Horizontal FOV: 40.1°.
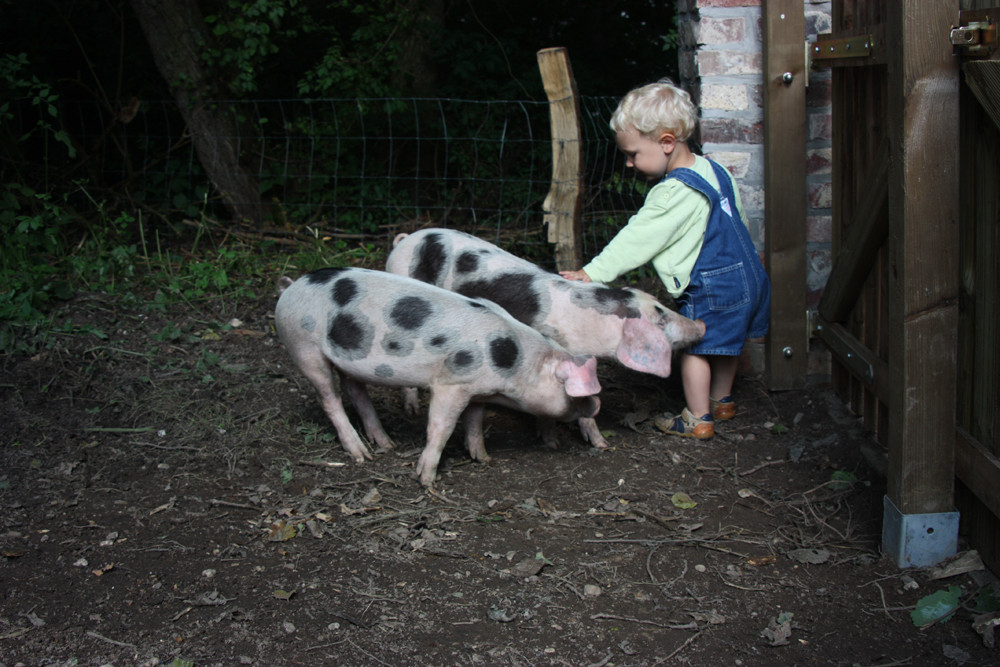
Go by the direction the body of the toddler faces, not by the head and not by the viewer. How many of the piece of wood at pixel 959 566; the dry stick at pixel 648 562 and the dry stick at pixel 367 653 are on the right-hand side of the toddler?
0

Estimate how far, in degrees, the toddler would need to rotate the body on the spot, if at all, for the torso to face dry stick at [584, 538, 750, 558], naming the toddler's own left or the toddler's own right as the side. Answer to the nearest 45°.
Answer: approximately 90° to the toddler's own left

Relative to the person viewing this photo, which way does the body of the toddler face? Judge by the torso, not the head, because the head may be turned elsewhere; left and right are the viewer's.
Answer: facing to the left of the viewer

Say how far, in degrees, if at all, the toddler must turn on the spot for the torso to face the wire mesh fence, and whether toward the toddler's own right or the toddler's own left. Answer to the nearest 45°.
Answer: approximately 45° to the toddler's own right

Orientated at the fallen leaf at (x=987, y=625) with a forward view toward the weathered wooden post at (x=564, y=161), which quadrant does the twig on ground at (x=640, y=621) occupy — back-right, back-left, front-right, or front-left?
front-left

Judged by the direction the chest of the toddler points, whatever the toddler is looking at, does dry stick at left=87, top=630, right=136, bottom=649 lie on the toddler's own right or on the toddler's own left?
on the toddler's own left

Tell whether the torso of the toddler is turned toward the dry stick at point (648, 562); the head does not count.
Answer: no

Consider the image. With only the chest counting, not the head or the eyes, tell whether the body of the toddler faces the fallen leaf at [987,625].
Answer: no

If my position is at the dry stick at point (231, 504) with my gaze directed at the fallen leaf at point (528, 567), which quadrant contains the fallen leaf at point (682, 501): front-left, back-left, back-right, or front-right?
front-left

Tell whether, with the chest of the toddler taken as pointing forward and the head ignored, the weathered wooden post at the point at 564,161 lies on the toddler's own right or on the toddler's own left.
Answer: on the toddler's own right

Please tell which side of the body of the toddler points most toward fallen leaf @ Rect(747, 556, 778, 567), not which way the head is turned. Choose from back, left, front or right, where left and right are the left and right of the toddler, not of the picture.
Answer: left

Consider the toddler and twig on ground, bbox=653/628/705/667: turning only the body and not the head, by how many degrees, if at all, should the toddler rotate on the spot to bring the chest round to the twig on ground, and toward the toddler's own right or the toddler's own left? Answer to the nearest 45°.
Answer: approximately 90° to the toddler's own left

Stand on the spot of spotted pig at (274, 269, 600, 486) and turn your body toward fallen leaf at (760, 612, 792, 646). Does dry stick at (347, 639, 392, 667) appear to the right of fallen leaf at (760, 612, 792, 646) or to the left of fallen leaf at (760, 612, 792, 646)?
right

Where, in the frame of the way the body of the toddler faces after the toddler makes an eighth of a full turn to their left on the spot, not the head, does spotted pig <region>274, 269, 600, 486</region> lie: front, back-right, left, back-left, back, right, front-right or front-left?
front
